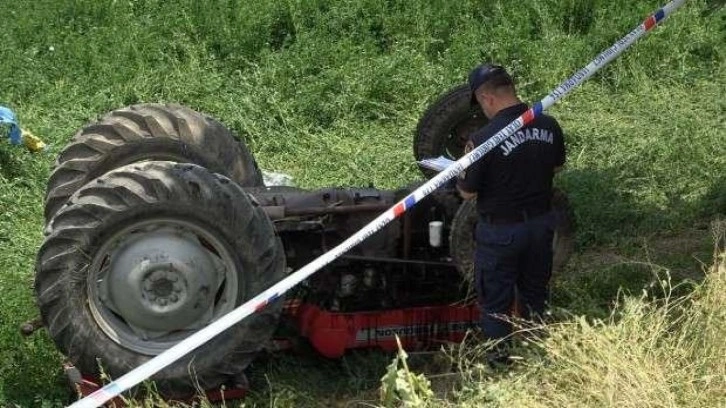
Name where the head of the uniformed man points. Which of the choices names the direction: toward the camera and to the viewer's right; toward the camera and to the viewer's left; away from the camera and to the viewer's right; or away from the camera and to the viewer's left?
away from the camera and to the viewer's left

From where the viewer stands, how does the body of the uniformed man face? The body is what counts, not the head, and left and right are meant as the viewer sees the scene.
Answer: facing away from the viewer and to the left of the viewer
